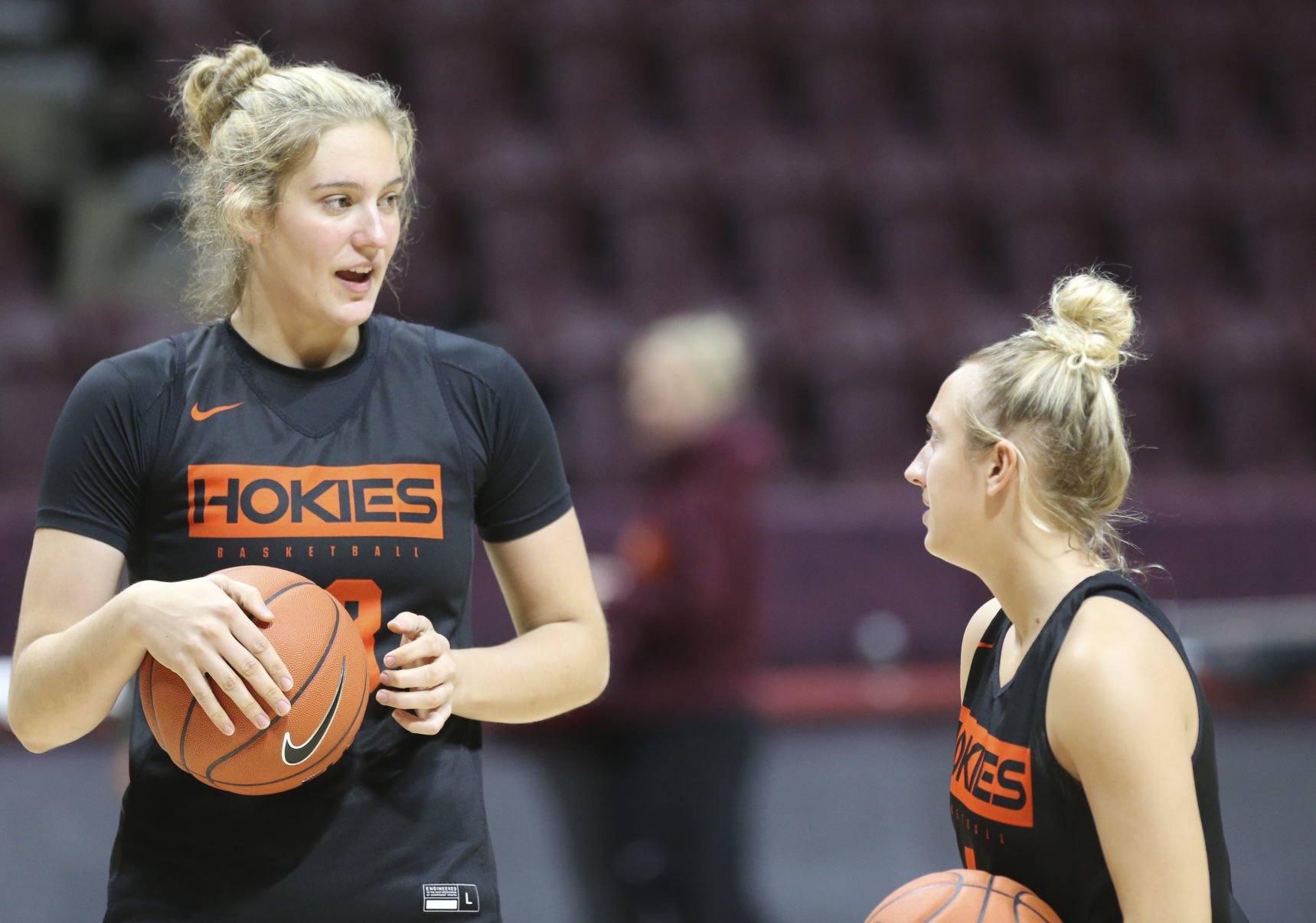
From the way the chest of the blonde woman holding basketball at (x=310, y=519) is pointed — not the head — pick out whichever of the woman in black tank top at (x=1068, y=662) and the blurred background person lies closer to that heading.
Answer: the woman in black tank top

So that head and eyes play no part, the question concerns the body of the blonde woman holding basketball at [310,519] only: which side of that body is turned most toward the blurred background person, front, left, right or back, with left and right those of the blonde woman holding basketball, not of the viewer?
back

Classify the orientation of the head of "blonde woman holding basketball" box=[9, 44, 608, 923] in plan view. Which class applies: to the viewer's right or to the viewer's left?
to the viewer's right

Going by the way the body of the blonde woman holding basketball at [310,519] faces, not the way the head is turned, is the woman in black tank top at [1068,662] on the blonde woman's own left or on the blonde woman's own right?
on the blonde woman's own left

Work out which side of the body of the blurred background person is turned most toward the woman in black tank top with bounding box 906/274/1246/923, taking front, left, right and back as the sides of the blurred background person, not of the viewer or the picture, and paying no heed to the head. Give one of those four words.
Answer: left

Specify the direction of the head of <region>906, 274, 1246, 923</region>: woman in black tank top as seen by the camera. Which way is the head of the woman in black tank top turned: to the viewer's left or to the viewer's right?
to the viewer's left
